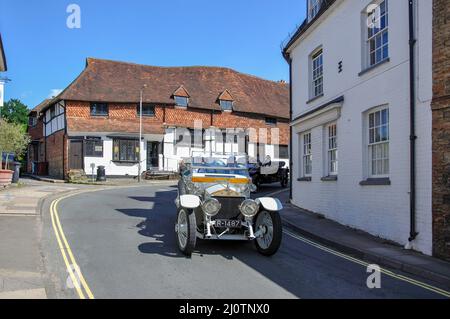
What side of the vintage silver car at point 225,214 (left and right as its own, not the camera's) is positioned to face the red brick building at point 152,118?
back

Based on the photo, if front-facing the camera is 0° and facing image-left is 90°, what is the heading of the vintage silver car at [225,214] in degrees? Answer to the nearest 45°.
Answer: approximately 0°

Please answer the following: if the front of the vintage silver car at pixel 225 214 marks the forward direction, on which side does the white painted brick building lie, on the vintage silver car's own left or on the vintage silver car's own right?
on the vintage silver car's own left
